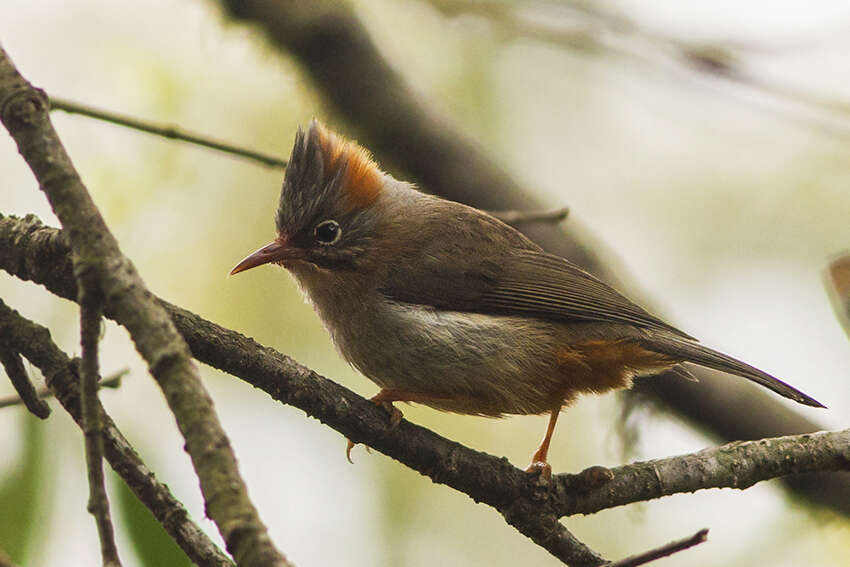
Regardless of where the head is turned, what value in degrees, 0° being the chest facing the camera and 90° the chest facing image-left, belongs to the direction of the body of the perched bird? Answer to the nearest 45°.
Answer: approximately 90°

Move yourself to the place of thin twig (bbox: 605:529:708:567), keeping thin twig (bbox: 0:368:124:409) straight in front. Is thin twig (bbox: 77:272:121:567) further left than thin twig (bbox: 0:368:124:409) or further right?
left
